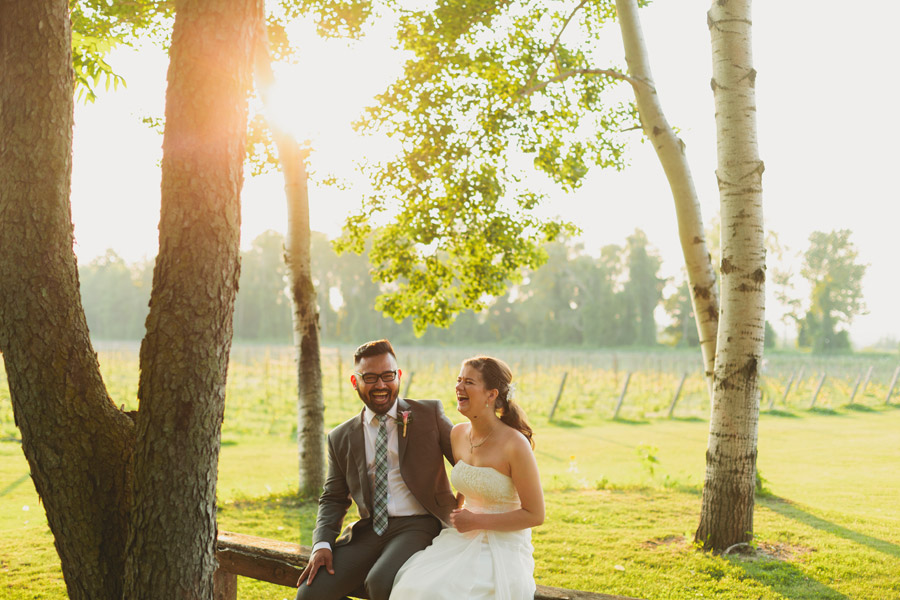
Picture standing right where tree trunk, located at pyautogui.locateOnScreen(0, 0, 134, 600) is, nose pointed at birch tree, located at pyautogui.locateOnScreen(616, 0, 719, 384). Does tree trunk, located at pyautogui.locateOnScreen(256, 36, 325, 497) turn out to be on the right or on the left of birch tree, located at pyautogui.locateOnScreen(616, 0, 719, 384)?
left

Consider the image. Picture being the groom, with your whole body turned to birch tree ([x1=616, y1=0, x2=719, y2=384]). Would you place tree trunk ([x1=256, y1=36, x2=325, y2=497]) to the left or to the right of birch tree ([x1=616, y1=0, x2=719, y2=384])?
left

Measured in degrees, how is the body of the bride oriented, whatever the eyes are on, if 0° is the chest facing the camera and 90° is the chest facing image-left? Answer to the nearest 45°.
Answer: approximately 45°

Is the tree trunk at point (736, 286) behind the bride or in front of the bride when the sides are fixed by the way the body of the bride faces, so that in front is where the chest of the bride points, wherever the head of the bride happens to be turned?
behind
